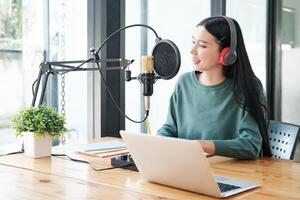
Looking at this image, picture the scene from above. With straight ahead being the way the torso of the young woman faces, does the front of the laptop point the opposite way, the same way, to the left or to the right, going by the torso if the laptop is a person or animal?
the opposite way

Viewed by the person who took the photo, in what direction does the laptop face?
facing away from the viewer and to the right of the viewer

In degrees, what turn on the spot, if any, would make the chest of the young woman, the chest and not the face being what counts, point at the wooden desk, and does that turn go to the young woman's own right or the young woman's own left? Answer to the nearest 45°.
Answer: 0° — they already face it

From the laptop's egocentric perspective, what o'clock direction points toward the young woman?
The young woman is roughly at 11 o'clock from the laptop.

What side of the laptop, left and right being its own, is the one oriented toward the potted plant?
left

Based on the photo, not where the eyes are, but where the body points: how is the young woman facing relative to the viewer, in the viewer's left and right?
facing the viewer and to the left of the viewer

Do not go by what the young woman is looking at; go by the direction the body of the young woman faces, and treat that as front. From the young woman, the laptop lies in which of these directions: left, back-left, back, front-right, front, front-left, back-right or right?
front-left

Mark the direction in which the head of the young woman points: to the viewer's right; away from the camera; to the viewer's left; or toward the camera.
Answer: to the viewer's left
